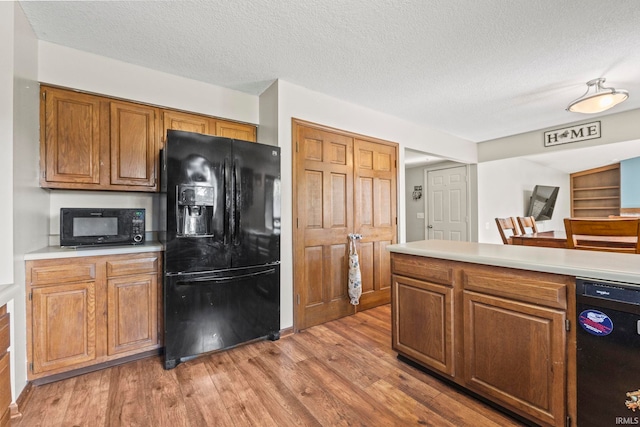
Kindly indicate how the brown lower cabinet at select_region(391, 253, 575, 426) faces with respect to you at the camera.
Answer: facing the viewer and to the left of the viewer

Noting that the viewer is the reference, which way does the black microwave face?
facing the viewer

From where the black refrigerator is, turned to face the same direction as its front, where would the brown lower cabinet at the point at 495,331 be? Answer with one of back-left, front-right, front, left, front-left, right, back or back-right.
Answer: front

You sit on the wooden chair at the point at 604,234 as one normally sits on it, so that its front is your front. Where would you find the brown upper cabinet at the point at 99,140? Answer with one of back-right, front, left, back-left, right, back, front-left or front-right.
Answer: back-left

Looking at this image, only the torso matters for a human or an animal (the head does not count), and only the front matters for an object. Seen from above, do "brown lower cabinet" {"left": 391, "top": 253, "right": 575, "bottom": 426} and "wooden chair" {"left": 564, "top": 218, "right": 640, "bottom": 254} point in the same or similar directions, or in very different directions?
very different directions

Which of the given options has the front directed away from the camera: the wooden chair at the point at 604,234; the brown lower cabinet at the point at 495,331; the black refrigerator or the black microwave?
the wooden chair

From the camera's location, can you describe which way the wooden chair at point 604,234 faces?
facing away from the viewer

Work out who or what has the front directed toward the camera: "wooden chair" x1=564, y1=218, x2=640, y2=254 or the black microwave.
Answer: the black microwave

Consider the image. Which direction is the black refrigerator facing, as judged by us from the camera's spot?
facing the viewer and to the right of the viewer

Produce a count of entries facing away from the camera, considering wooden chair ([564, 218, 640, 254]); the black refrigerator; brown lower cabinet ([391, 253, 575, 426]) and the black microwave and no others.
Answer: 1

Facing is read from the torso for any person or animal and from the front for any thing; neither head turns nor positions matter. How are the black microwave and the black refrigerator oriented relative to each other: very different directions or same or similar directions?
same or similar directions

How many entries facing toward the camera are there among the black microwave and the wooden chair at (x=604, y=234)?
1
